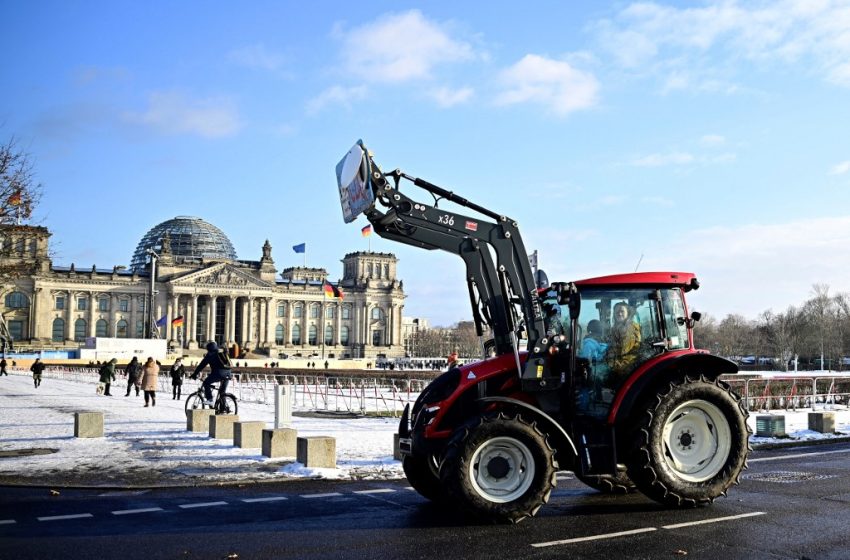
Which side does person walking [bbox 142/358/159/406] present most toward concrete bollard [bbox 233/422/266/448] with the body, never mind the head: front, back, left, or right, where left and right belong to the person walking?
back

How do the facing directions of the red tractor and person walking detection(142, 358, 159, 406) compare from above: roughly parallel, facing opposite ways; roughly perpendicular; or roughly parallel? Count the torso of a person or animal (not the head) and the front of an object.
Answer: roughly perpendicular

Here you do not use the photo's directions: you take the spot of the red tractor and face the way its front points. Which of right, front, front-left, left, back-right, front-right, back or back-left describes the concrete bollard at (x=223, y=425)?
right

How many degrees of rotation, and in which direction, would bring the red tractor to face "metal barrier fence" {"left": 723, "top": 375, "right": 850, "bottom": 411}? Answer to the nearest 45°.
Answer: approximately 135° to its right

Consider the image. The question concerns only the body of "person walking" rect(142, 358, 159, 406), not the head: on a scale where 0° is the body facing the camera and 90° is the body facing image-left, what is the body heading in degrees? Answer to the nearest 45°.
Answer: approximately 180°

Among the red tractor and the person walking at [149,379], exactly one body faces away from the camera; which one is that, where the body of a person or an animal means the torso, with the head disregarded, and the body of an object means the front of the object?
the person walking

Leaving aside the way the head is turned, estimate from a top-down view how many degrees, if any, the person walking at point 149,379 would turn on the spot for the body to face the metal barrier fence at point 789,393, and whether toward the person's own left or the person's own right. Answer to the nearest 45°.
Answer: approximately 90° to the person's own right
